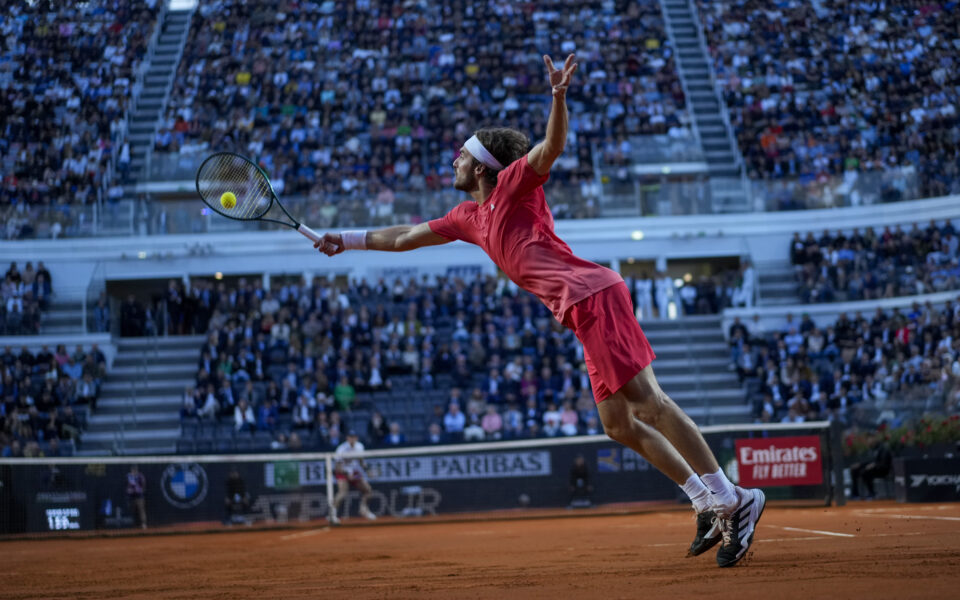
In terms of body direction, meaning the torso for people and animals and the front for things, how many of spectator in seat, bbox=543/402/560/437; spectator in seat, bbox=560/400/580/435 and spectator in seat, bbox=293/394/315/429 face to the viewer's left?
0

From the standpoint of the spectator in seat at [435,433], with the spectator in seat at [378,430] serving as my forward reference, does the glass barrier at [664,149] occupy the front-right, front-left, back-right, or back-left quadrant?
back-right

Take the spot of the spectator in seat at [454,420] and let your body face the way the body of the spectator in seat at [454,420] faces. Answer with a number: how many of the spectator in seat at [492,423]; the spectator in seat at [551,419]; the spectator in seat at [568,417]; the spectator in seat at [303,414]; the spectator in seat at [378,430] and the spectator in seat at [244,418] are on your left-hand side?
3

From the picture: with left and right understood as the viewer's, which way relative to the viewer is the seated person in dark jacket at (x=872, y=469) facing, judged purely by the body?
facing to the left of the viewer

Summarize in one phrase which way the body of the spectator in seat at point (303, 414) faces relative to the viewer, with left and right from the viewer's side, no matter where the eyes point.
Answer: facing the viewer

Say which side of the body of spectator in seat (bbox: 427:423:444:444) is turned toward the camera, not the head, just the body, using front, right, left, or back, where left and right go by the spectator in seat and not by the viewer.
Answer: front

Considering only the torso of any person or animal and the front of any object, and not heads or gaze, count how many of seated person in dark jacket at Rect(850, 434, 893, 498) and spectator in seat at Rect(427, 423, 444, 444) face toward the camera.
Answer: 1

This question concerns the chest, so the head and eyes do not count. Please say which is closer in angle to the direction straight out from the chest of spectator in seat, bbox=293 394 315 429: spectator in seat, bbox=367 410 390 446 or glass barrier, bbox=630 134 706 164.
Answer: the spectator in seat

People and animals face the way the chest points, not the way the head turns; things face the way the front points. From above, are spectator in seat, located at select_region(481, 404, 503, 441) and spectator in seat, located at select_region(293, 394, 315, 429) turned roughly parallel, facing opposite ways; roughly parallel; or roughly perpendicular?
roughly parallel

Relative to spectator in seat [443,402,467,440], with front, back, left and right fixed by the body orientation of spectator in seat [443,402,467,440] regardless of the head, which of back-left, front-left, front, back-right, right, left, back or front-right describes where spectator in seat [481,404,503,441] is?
left

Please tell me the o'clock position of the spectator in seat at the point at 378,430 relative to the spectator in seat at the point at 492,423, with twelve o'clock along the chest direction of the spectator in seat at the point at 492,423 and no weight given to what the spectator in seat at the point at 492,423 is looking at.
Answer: the spectator in seat at the point at 378,430 is roughly at 2 o'clock from the spectator in seat at the point at 492,423.

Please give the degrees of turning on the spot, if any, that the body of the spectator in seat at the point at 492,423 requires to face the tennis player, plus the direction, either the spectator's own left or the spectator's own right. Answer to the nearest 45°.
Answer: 0° — they already face them

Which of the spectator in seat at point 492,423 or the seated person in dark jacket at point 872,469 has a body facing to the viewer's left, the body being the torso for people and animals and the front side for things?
the seated person in dark jacket

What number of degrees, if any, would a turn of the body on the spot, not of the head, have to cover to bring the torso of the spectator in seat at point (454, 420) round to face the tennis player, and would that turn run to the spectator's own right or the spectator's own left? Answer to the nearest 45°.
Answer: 0° — they already face them
